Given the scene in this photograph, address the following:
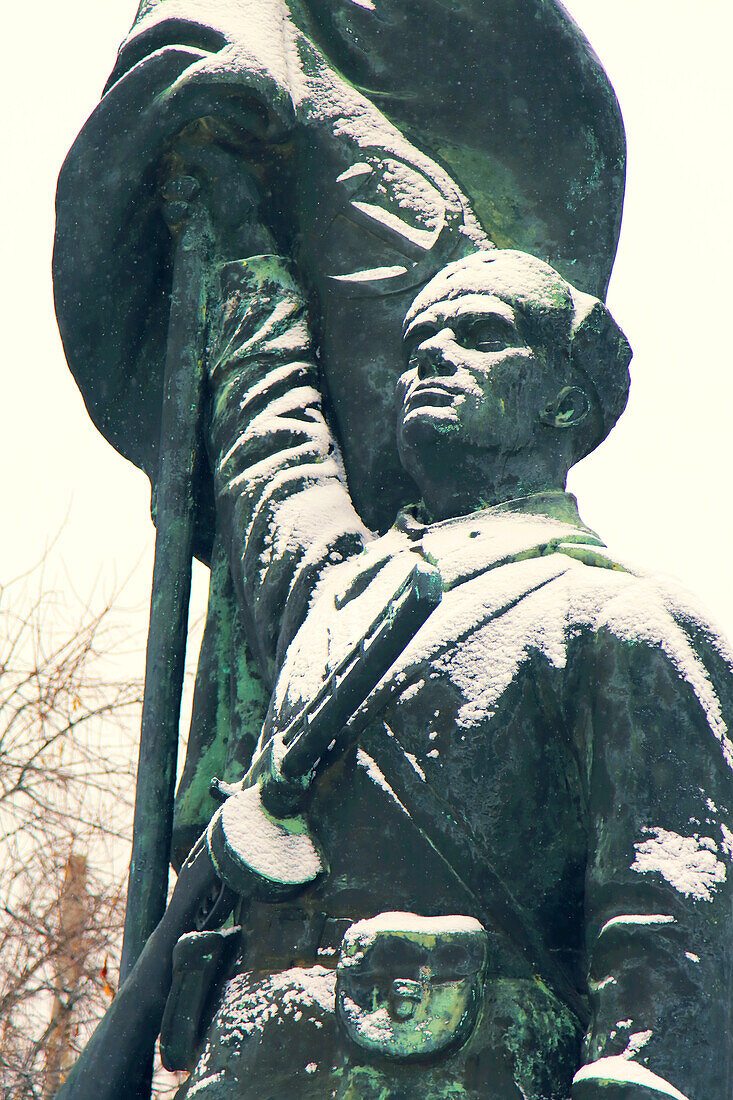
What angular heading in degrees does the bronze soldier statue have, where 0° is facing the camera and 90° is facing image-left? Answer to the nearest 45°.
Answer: approximately 45°
